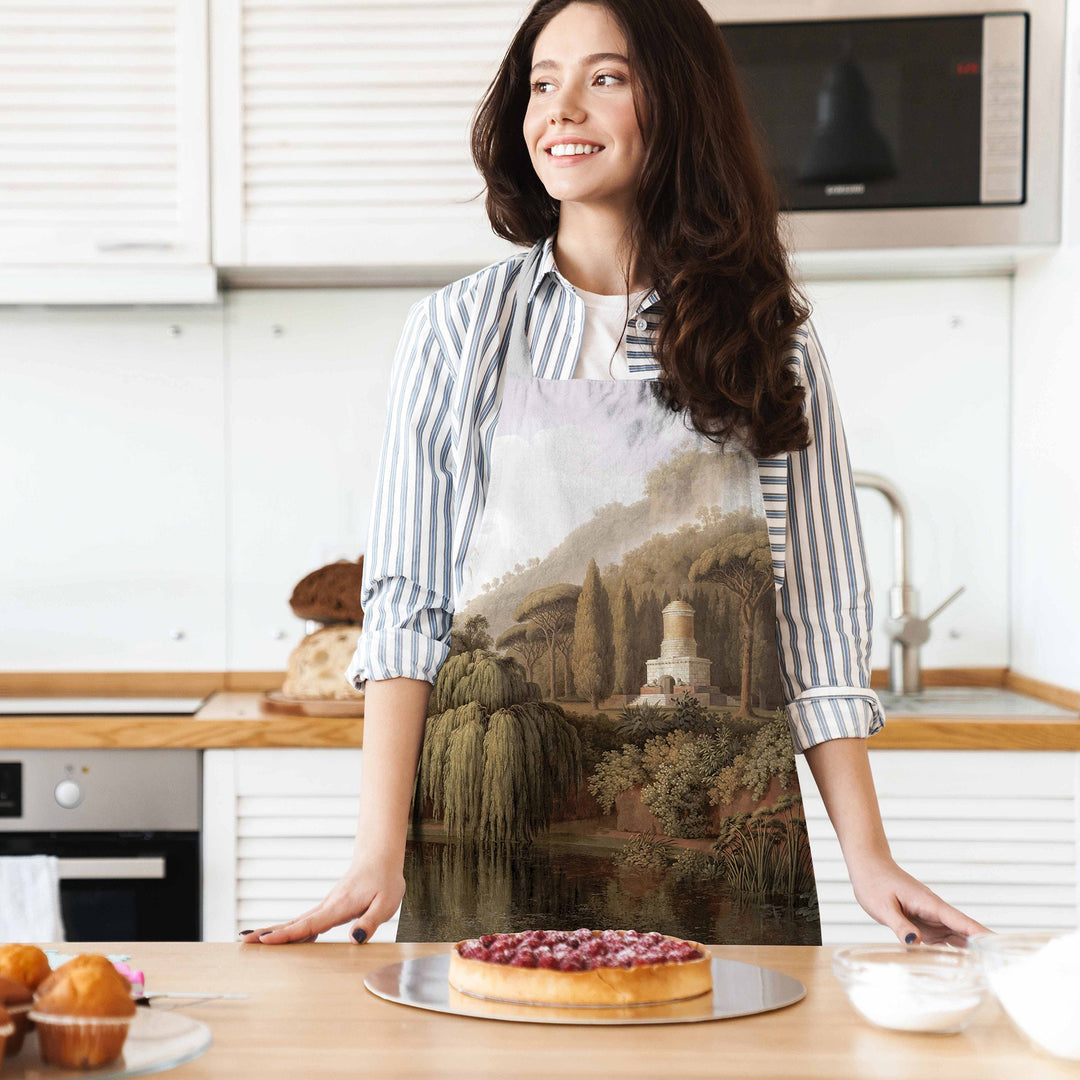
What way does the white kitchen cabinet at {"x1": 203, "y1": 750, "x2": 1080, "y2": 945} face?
toward the camera

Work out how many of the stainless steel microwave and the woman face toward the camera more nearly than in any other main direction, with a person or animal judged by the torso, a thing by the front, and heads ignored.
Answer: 2

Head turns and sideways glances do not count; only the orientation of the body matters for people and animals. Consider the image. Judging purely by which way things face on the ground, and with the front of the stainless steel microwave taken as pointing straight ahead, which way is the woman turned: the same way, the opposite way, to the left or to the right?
the same way

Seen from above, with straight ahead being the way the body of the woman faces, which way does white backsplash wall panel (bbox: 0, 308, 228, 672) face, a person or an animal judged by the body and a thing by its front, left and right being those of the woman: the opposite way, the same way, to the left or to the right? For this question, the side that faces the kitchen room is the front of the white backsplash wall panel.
the same way

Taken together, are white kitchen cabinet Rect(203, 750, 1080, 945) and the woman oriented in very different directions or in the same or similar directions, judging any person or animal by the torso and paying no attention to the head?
same or similar directions

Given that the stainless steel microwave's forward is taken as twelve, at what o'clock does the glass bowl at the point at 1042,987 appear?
The glass bowl is roughly at 12 o'clock from the stainless steel microwave.

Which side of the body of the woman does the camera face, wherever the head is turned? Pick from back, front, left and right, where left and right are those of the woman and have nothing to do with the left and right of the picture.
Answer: front

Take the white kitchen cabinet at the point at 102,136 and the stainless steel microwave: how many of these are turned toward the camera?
2

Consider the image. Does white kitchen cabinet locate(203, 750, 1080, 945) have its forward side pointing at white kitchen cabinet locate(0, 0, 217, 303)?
no
